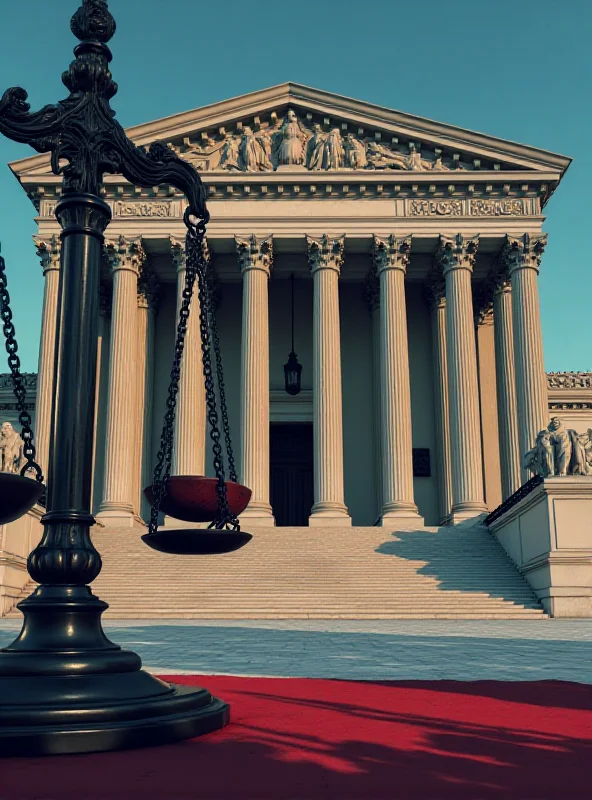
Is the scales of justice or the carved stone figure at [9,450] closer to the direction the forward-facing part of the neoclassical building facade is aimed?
the scales of justice

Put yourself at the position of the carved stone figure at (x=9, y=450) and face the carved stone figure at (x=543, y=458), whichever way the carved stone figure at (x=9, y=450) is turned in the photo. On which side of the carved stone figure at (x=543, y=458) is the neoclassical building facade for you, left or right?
left

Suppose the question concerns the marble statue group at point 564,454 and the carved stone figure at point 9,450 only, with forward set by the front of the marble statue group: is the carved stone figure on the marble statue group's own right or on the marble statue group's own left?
on the marble statue group's own right

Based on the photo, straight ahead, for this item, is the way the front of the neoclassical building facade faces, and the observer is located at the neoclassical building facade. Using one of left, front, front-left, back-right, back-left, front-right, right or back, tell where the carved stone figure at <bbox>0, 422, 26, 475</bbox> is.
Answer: front-right

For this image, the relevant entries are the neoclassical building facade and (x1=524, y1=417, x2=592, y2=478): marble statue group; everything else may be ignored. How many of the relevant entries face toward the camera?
2

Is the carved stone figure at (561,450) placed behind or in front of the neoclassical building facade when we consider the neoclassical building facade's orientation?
in front

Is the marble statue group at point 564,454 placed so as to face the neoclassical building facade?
no

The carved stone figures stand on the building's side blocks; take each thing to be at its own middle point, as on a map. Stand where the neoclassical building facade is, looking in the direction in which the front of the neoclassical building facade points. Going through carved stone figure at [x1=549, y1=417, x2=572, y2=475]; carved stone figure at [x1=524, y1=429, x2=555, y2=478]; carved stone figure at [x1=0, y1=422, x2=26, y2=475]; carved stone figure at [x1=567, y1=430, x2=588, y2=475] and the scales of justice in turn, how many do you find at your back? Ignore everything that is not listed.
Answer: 0

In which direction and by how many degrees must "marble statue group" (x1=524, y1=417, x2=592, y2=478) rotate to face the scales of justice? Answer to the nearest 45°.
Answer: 0° — it already faces it

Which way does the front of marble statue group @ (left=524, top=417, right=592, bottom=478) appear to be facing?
toward the camera

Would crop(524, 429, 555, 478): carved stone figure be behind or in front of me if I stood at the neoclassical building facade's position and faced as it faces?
in front

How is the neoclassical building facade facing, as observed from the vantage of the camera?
facing the viewer

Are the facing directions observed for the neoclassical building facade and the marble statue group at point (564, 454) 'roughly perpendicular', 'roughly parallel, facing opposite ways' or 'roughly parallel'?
roughly parallel

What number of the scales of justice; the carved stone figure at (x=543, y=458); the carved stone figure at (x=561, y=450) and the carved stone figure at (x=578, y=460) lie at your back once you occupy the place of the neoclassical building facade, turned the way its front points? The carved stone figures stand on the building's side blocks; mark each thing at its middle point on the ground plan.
0
